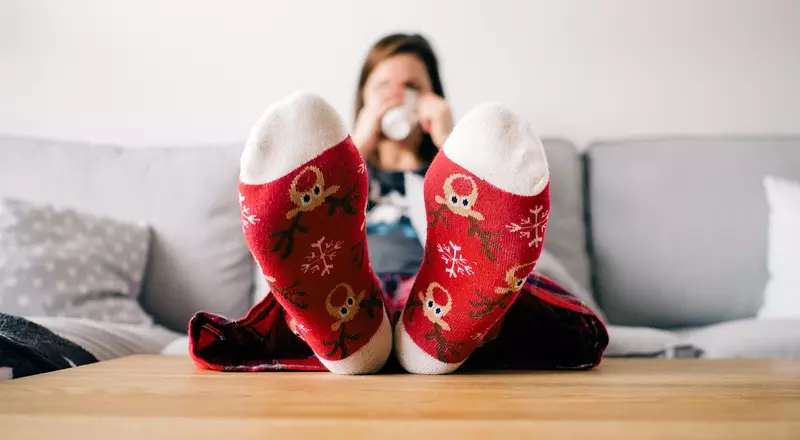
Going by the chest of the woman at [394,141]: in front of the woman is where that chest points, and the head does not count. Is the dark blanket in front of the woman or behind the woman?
in front

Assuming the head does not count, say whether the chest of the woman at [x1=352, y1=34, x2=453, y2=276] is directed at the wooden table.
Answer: yes

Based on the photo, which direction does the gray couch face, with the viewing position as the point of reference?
facing the viewer
